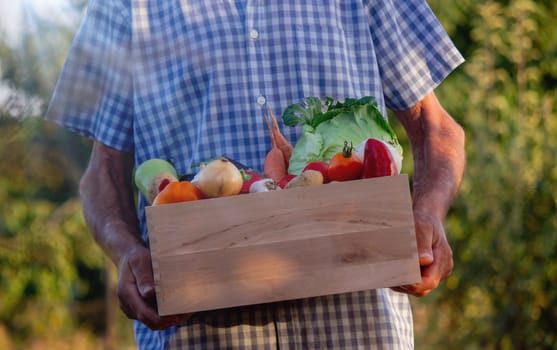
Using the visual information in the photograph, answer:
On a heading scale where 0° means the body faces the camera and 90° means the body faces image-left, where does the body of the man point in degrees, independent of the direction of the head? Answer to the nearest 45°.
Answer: approximately 0°
